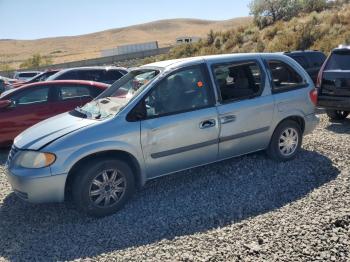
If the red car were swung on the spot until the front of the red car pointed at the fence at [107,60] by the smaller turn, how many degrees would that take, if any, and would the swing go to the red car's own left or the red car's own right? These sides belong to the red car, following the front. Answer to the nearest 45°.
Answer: approximately 90° to the red car's own right

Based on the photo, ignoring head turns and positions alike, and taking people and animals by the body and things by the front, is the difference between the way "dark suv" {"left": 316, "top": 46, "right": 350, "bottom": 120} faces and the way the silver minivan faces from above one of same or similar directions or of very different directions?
very different directions

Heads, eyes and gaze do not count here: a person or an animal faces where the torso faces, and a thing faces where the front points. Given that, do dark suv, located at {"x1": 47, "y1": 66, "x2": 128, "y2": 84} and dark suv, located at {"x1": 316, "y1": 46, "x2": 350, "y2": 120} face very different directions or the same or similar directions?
very different directions

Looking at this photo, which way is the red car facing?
to the viewer's left

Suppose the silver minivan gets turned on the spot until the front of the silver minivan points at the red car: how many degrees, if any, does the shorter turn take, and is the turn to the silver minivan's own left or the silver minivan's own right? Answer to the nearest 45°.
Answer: approximately 90° to the silver minivan's own right

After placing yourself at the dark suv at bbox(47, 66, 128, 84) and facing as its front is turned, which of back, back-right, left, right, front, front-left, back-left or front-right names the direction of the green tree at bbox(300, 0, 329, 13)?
back-right

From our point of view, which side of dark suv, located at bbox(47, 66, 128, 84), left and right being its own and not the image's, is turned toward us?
left

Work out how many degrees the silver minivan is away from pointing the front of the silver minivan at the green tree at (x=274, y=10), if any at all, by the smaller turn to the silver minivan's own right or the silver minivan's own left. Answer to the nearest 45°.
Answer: approximately 135° to the silver minivan's own right

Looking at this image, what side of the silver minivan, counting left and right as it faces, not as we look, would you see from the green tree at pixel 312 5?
back

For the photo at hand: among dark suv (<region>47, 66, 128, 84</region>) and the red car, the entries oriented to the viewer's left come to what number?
2

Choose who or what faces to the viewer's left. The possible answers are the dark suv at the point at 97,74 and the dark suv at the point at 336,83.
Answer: the dark suv at the point at 97,74

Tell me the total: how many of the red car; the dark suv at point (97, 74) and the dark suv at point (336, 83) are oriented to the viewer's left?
2

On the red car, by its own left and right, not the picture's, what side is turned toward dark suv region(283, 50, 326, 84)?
back

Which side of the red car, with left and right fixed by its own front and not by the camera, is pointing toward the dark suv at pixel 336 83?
back

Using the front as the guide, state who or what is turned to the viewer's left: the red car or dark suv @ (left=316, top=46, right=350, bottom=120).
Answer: the red car
